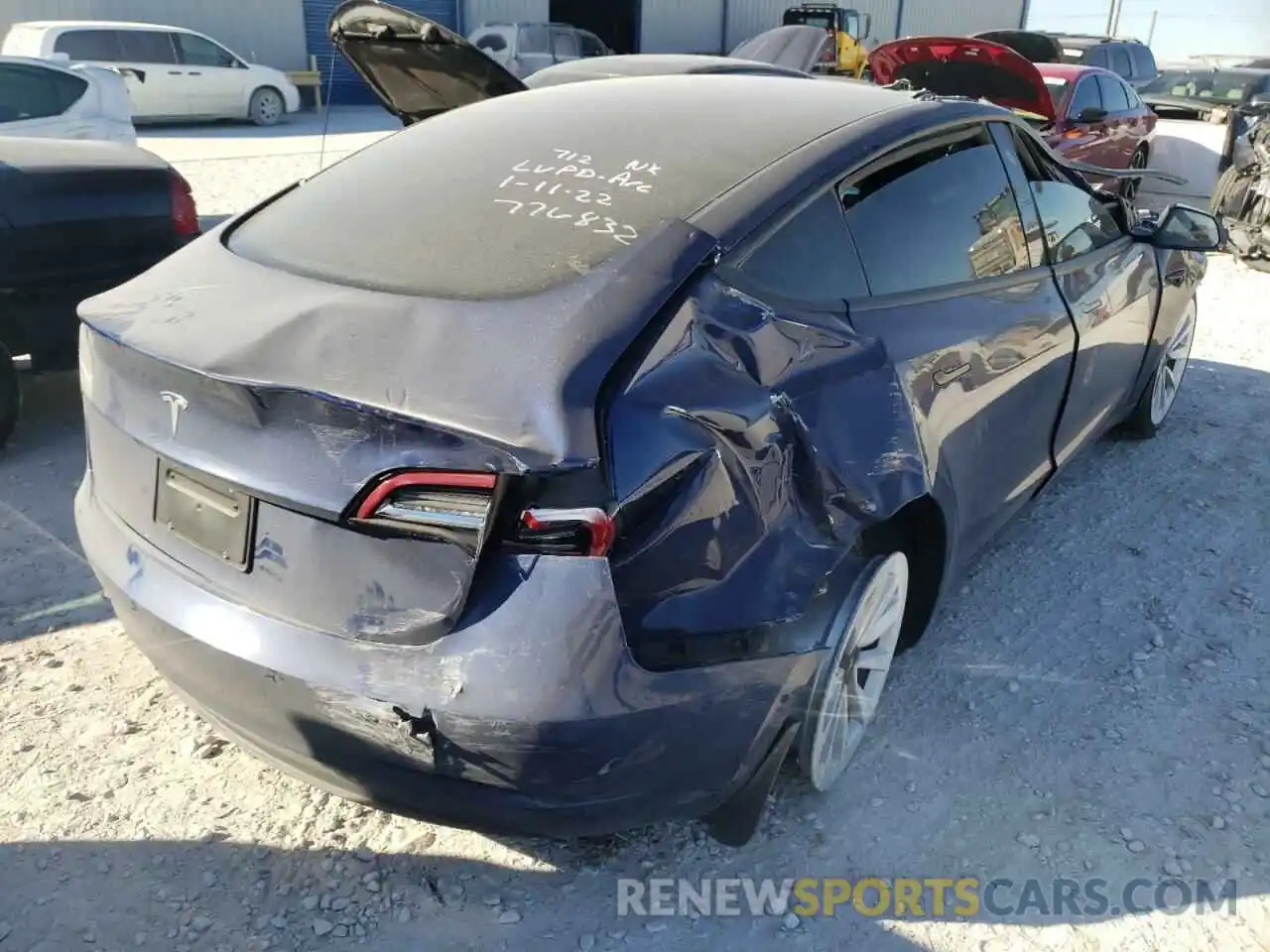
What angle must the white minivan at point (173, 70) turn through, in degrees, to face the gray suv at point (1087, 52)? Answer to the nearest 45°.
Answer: approximately 45° to its right

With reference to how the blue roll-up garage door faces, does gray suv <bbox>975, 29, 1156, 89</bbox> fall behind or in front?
in front

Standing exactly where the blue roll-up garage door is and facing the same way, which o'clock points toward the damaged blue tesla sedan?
The damaged blue tesla sedan is roughly at 12 o'clock from the blue roll-up garage door.

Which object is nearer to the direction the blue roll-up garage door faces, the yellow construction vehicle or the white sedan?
the white sedan

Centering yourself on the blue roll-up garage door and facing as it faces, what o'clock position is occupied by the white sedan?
The white sedan is roughly at 12 o'clock from the blue roll-up garage door.

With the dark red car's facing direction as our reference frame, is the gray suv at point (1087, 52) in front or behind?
behind

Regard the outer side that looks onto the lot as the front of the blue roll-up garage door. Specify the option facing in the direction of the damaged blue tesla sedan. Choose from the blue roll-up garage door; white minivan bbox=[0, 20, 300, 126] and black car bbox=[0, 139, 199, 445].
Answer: the blue roll-up garage door

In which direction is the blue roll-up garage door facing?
toward the camera

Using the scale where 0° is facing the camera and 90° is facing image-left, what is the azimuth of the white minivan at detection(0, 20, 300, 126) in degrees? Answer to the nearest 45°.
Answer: approximately 270°

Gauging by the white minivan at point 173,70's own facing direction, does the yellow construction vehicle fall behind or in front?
in front
